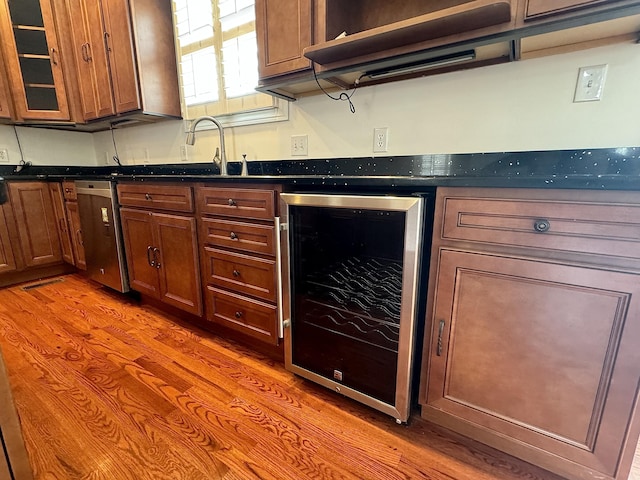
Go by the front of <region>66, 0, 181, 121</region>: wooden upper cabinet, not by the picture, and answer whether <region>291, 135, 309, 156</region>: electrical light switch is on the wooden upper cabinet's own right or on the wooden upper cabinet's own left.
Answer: on the wooden upper cabinet's own left

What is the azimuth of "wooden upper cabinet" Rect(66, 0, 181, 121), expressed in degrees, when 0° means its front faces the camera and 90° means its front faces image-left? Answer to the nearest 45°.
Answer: approximately 45°

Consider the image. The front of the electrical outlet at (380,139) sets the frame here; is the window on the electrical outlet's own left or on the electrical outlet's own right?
on the electrical outlet's own right

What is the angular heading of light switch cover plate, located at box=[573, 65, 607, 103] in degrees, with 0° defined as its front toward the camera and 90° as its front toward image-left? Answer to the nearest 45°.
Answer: approximately 0°

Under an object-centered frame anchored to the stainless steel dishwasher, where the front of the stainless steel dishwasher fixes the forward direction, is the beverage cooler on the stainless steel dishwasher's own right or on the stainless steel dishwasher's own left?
on the stainless steel dishwasher's own left

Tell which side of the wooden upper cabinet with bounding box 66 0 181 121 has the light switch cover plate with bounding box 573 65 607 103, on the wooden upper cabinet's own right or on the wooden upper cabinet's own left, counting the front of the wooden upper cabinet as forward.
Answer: on the wooden upper cabinet's own left
